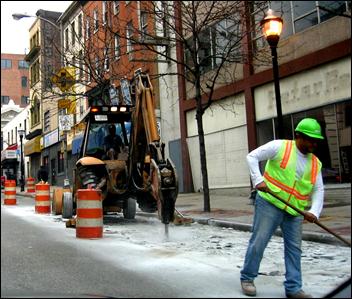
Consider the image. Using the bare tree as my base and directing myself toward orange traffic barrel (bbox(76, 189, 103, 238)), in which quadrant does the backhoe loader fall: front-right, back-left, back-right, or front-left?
front-right

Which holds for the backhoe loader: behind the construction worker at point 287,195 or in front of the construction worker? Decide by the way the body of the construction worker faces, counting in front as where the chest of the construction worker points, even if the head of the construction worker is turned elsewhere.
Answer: behind
